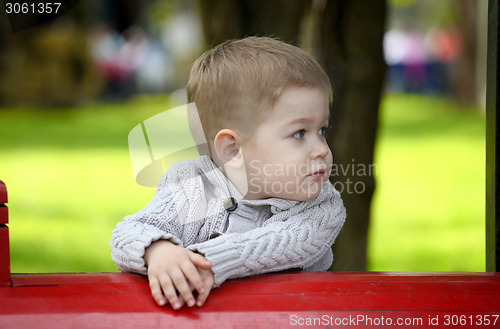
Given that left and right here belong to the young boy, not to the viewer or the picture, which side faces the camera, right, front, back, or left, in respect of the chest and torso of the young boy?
front

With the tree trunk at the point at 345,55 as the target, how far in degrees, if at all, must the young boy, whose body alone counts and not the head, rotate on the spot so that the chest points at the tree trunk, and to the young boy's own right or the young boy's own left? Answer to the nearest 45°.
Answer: approximately 180°

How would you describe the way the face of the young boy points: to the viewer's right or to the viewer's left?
to the viewer's right
